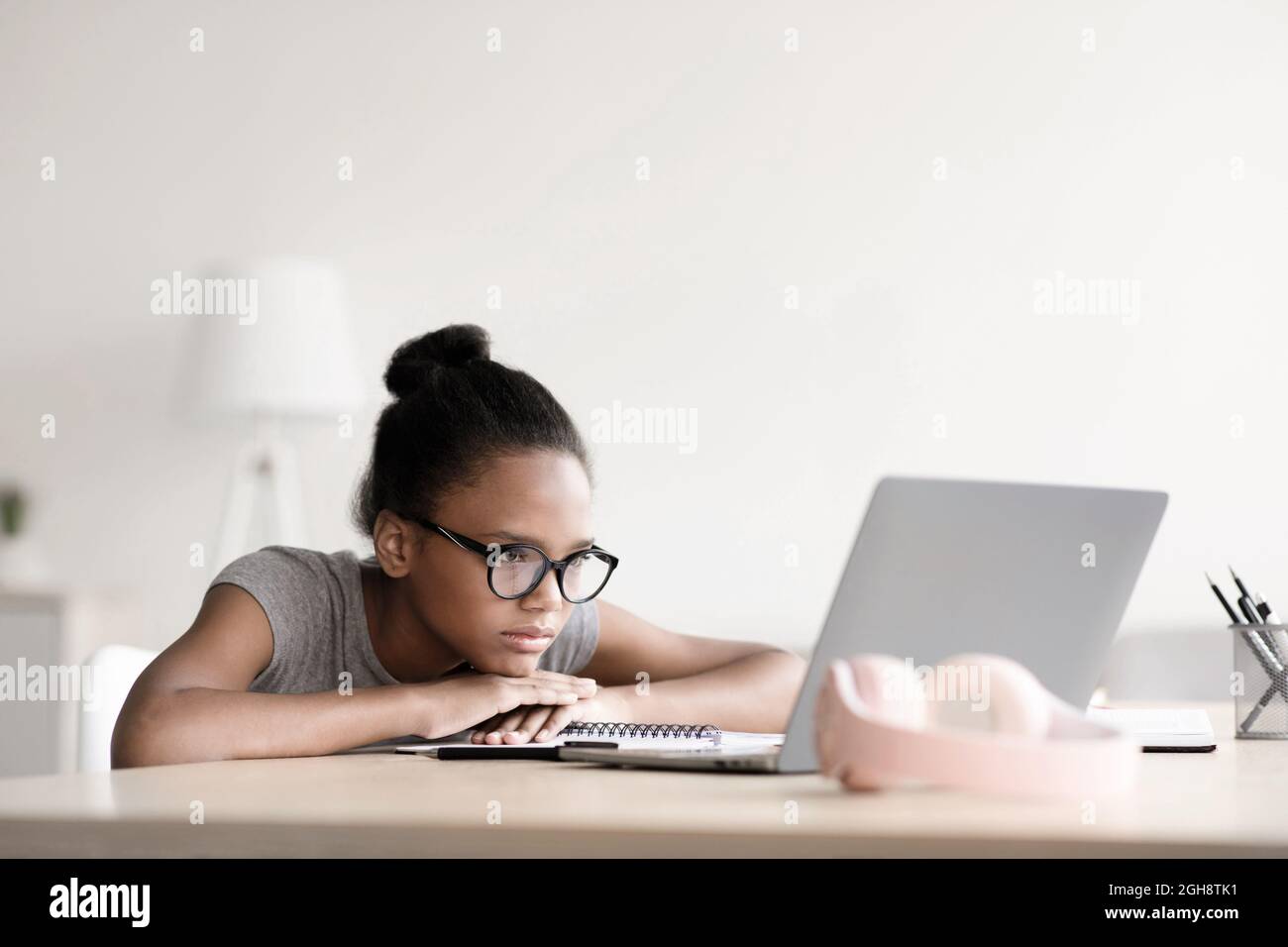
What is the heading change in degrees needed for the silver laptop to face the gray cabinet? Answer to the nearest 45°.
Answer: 0° — it already faces it

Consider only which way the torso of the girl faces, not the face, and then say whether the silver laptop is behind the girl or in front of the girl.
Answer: in front

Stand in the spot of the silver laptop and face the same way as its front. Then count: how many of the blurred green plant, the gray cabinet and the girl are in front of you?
3

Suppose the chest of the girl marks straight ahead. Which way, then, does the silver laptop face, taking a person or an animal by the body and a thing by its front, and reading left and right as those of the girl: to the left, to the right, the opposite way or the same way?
the opposite way

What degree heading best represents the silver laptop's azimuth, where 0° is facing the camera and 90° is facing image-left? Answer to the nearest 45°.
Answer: approximately 135°

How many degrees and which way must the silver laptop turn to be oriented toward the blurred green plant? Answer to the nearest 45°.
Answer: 0° — it already faces it

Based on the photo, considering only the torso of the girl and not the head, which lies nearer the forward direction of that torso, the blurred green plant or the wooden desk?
the wooden desk
